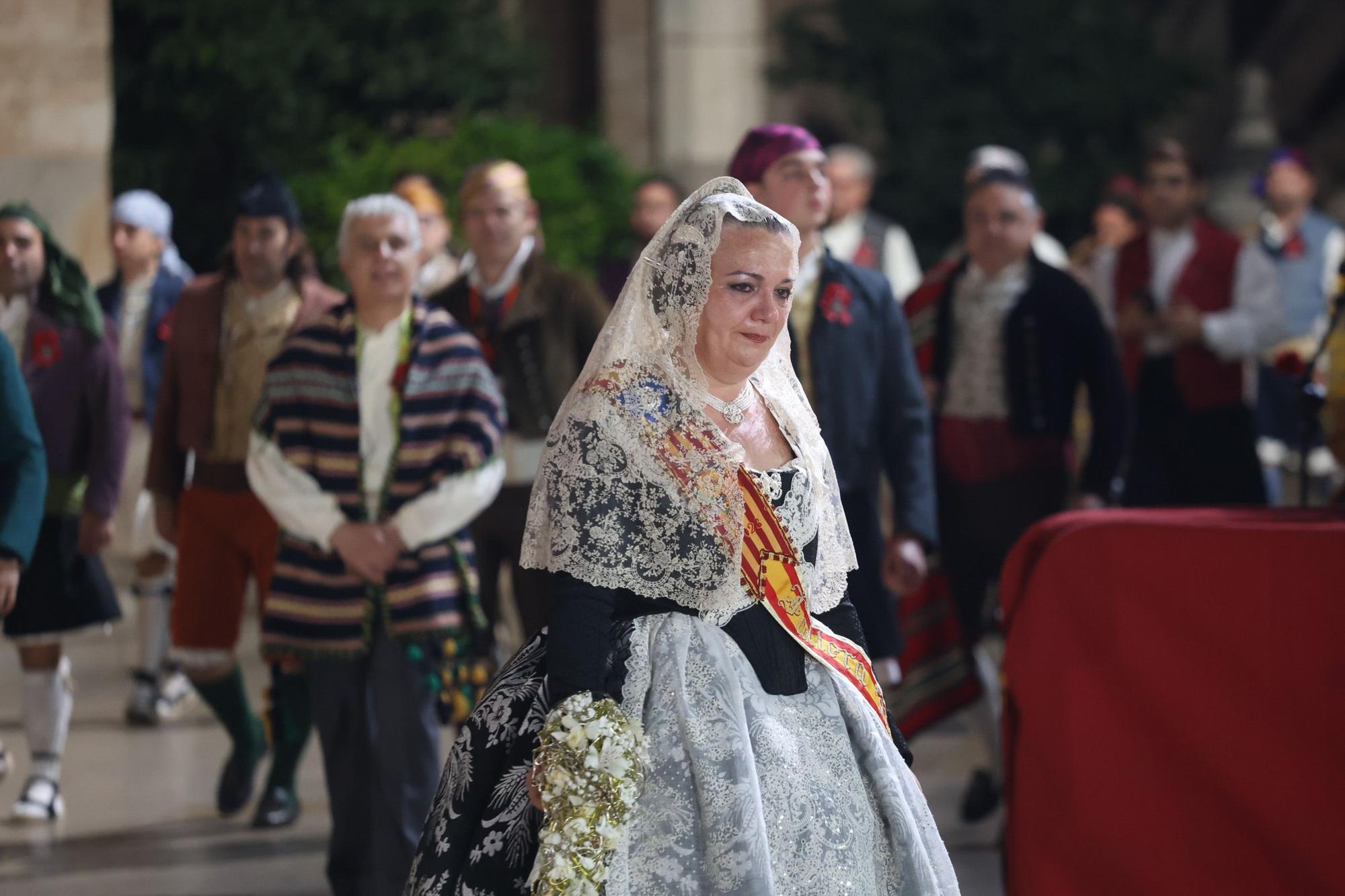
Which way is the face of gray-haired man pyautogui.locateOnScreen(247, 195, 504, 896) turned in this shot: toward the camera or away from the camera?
toward the camera

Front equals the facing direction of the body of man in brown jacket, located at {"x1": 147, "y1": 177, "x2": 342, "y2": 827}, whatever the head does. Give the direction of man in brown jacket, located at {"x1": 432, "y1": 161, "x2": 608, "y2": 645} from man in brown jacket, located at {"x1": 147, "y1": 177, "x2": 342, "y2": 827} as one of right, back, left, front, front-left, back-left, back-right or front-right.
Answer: left

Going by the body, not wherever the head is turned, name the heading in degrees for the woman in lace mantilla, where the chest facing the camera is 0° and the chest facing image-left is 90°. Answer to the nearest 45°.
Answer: approximately 315°

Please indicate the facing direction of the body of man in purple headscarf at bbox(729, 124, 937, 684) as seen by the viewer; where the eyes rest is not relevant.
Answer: toward the camera

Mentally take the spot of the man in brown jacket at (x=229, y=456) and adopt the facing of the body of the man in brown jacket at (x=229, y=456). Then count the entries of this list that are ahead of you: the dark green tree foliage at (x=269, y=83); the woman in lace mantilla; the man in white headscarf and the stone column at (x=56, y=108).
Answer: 1

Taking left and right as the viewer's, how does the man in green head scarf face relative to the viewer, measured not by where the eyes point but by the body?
facing the viewer and to the left of the viewer

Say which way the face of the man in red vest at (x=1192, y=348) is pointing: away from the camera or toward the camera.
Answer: toward the camera

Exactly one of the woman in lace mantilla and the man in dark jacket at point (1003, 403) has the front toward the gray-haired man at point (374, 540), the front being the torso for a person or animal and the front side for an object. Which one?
the man in dark jacket

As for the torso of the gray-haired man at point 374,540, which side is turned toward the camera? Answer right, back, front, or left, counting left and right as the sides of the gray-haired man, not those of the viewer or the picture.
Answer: front

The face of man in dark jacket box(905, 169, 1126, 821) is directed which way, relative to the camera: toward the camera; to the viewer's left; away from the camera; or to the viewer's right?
toward the camera

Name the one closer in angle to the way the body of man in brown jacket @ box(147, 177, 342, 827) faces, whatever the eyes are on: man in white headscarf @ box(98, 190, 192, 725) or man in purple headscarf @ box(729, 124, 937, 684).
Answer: the man in purple headscarf

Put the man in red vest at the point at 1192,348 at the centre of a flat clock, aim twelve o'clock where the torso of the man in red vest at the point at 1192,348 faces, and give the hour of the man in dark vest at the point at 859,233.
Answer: the man in dark vest at the point at 859,233 is roughly at 3 o'clock from the man in red vest at the point at 1192,348.

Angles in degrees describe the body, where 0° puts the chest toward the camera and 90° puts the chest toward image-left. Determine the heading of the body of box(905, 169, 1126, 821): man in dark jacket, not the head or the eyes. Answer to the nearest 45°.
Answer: approximately 45°

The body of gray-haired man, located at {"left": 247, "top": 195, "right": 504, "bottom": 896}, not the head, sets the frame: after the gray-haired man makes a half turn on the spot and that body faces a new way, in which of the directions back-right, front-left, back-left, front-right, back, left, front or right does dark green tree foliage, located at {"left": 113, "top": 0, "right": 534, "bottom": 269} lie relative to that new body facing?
front

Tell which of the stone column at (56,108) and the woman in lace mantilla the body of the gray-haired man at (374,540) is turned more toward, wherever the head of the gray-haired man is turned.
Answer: the woman in lace mantilla

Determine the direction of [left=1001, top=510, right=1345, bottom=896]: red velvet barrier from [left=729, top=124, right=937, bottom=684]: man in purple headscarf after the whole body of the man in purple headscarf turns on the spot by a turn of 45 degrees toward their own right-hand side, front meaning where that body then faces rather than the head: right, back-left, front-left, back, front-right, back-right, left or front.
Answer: left
